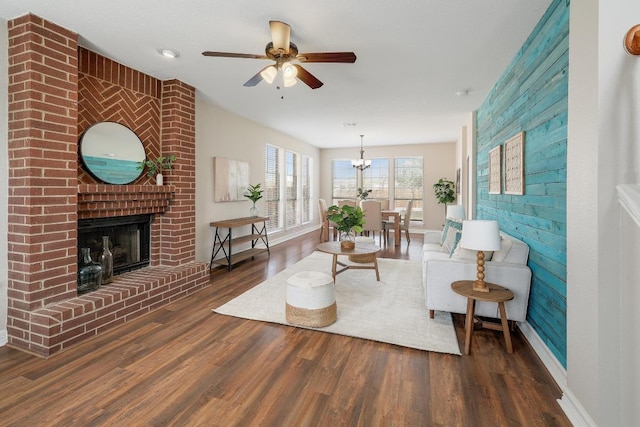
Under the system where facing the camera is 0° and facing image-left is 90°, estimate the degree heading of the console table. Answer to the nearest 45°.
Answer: approximately 315°

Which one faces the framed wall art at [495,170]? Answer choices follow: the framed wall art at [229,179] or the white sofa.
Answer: the framed wall art at [229,179]

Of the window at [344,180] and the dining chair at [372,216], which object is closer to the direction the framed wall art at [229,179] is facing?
the dining chair

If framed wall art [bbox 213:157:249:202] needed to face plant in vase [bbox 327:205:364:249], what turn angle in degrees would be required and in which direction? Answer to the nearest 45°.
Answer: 0° — it already faces it

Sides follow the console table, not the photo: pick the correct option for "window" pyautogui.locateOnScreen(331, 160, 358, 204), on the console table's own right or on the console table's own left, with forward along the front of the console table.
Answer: on the console table's own left

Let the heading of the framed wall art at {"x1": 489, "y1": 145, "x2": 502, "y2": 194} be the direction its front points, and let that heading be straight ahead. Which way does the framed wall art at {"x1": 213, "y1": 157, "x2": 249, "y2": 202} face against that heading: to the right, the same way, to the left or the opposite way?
the opposite way

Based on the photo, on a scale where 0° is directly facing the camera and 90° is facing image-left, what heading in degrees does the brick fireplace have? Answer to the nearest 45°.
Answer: approximately 315°

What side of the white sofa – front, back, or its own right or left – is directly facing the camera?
left

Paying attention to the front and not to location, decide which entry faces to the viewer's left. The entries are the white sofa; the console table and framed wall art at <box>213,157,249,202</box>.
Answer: the white sofa

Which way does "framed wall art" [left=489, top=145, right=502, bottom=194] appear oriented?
to the viewer's left

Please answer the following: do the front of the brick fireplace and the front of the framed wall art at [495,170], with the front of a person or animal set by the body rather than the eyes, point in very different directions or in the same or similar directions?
very different directions
